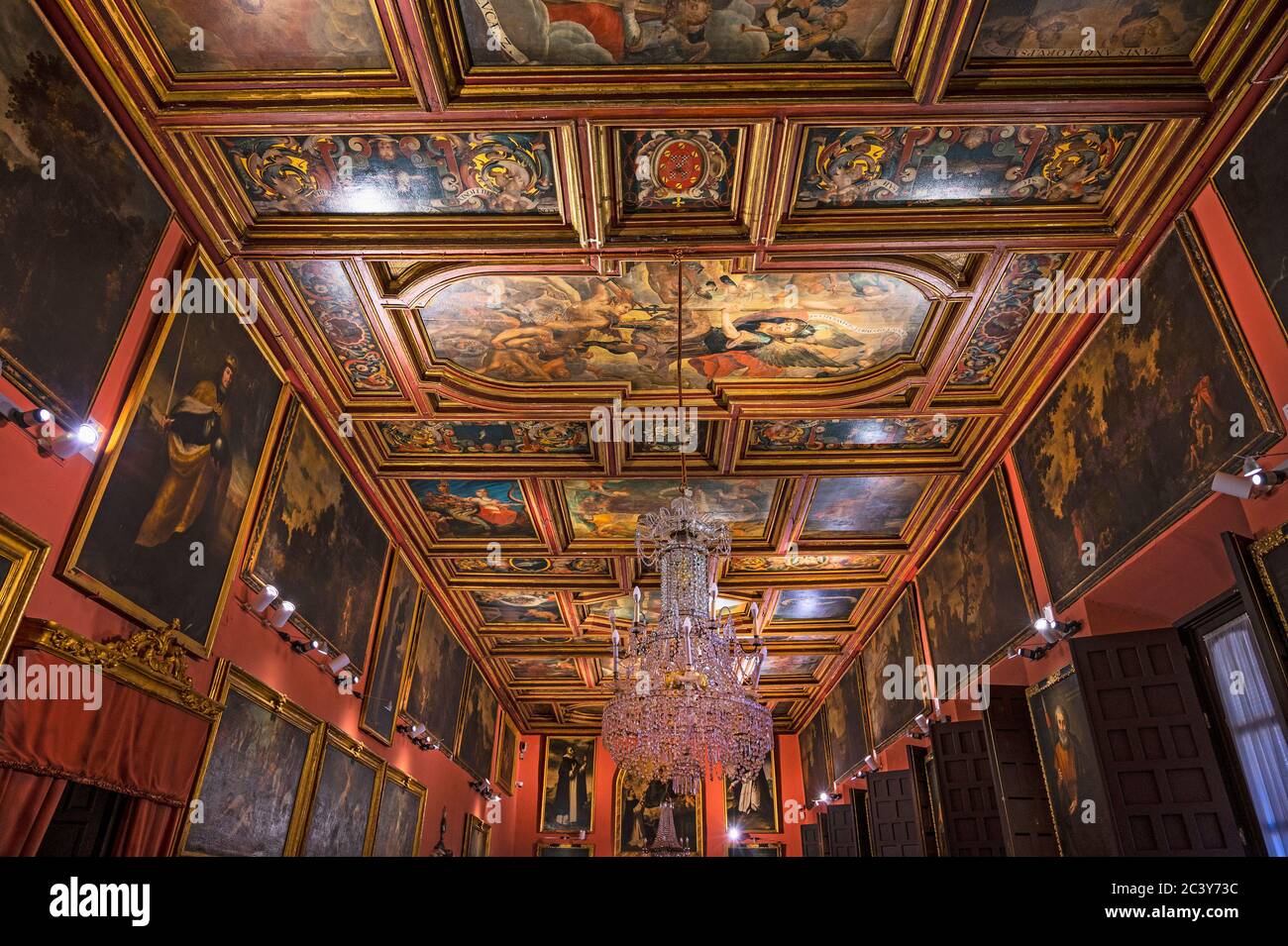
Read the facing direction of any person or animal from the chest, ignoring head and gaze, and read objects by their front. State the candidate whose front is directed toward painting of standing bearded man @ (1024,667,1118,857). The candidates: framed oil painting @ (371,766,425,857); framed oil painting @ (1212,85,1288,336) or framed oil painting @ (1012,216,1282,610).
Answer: framed oil painting @ (371,766,425,857)

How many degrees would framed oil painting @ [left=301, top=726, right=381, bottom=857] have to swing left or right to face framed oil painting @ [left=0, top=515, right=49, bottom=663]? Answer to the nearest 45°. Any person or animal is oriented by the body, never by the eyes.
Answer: approximately 45° to its right

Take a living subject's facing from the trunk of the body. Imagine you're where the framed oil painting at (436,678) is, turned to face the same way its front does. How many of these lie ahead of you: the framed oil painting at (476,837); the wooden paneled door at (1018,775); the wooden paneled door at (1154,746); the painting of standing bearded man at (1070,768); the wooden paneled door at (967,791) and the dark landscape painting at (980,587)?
5

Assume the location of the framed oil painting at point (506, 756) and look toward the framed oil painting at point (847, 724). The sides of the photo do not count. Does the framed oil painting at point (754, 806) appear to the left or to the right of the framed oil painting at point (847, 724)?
left

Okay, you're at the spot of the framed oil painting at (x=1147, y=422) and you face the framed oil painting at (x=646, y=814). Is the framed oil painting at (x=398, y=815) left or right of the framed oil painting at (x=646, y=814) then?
left

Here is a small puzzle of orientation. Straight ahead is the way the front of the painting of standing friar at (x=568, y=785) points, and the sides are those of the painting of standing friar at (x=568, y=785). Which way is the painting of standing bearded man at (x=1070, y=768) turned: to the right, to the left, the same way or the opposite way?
to the right

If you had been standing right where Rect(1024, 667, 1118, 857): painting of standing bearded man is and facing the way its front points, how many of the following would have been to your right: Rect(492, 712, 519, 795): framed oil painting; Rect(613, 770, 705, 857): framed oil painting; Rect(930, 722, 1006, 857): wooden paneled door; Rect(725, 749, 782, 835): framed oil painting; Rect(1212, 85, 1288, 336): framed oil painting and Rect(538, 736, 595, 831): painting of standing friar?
5

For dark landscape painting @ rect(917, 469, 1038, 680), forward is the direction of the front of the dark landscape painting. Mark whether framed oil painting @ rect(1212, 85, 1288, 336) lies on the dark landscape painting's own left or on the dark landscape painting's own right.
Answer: on the dark landscape painting's own left

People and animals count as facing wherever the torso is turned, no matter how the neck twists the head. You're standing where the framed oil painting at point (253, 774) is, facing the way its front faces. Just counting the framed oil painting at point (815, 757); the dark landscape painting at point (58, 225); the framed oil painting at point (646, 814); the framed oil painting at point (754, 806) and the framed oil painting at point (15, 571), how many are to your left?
3

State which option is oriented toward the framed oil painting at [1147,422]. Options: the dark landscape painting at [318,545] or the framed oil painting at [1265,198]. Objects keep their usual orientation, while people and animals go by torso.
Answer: the dark landscape painting

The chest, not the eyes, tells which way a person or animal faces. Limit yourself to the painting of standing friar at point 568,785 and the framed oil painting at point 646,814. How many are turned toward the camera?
2

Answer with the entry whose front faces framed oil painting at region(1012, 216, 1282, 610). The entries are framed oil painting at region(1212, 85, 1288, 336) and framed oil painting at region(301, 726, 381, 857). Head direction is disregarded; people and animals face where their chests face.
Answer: framed oil painting at region(301, 726, 381, 857)

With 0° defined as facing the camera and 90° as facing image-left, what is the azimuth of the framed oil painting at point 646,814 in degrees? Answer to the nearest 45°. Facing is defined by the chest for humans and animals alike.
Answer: approximately 0°
